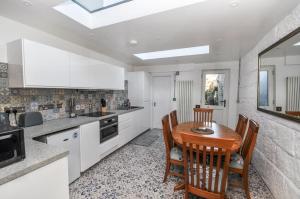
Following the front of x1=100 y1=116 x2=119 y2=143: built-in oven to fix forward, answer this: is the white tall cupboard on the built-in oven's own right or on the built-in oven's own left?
on the built-in oven's own left

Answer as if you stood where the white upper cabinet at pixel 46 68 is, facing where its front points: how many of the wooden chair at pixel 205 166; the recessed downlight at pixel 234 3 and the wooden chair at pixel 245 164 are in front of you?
3

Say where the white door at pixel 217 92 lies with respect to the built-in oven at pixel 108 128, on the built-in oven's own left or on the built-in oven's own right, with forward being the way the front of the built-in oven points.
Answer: on the built-in oven's own left

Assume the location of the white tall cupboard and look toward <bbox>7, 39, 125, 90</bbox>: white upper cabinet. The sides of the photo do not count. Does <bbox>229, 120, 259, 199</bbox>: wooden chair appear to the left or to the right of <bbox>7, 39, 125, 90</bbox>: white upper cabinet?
left

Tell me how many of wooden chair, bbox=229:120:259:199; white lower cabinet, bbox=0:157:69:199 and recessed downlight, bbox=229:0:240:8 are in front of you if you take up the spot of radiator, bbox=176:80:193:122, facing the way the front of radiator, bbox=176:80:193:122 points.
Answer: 3

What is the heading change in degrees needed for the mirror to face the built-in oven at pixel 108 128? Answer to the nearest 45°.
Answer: approximately 45° to its right

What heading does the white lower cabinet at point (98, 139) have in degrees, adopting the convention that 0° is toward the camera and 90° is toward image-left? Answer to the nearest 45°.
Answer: approximately 315°

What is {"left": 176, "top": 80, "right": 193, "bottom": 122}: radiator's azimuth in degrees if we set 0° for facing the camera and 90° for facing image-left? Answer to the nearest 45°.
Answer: approximately 0°

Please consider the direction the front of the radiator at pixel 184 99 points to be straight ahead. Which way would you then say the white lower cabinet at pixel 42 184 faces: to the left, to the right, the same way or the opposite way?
to the left

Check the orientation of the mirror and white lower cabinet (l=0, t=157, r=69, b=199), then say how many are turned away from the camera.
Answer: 0

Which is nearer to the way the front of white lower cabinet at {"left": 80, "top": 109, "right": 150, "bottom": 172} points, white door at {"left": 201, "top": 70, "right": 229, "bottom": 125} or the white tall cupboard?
the white door

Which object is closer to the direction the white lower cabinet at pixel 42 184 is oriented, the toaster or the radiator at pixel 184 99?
the radiator

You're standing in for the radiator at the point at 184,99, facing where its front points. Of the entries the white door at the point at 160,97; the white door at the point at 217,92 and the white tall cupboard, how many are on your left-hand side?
1
